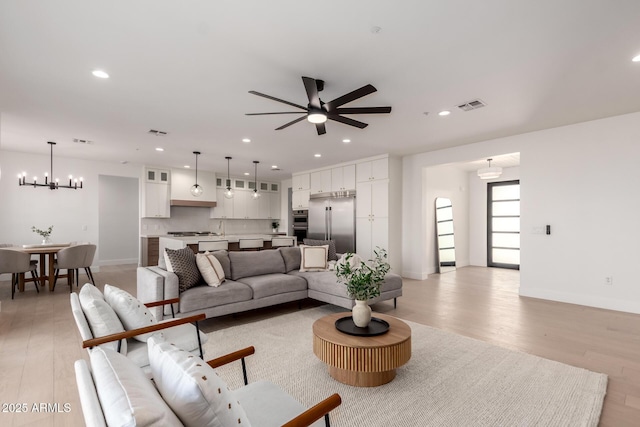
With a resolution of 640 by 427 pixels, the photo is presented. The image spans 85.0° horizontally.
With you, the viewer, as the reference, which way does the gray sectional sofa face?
facing the viewer and to the right of the viewer

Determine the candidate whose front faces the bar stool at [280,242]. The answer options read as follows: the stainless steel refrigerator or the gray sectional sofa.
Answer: the stainless steel refrigerator

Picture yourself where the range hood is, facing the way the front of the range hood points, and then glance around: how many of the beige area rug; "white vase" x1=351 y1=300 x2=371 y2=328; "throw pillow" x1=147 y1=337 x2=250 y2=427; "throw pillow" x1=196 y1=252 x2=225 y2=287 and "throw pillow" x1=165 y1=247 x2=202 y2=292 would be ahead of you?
5

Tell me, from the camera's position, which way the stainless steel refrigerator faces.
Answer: facing the viewer and to the left of the viewer

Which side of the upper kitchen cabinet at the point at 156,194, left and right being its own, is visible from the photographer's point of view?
front

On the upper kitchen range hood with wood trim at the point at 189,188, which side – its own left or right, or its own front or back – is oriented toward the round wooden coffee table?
front

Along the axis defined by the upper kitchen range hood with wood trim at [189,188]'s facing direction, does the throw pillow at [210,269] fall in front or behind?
in front

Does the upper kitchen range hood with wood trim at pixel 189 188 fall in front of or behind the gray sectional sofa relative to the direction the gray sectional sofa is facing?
behind

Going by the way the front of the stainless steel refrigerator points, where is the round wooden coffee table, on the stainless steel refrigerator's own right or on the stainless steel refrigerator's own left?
on the stainless steel refrigerator's own left

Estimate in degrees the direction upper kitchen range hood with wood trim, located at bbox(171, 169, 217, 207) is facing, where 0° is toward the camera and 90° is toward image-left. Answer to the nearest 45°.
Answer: approximately 0°

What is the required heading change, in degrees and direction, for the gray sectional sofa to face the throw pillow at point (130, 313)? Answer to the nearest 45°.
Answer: approximately 45° to its right

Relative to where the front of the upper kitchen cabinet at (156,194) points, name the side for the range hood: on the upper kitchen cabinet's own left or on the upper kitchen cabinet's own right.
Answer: on the upper kitchen cabinet's own left

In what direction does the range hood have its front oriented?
toward the camera

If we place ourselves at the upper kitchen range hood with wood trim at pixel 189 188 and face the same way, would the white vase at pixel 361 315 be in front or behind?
in front

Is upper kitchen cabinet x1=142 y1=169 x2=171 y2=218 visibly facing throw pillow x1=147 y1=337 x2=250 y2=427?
yes

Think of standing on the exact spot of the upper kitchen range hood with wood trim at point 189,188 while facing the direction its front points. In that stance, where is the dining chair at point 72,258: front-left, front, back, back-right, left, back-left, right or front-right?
front-right

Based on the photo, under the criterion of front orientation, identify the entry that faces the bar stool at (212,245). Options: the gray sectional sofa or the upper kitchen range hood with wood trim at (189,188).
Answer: the upper kitchen range hood with wood trim
